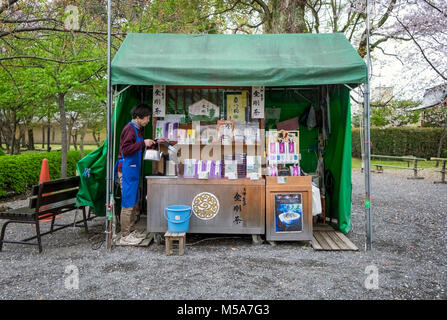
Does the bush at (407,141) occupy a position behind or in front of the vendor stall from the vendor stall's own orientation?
behind

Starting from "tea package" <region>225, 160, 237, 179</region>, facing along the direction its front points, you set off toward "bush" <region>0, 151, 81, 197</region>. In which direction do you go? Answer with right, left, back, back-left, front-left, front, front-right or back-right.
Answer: back-right

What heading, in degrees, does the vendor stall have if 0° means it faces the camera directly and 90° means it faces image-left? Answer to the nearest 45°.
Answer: approximately 0°
